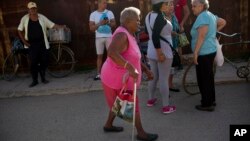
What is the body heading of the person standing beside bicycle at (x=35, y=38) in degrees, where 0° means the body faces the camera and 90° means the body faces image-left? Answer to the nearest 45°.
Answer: approximately 0°

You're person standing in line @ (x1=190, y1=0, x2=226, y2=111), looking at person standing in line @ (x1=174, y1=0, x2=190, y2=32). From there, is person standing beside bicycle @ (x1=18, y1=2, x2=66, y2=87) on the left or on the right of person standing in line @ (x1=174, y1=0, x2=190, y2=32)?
left

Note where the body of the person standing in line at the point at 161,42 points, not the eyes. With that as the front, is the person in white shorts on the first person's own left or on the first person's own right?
on the first person's own left

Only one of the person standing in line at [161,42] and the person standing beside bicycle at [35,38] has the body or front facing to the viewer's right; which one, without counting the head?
the person standing in line at [161,42]

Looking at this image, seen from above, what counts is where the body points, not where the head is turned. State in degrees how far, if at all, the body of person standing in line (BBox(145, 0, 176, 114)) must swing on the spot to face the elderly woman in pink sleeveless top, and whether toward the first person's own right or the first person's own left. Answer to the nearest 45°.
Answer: approximately 135° to the first person's own right

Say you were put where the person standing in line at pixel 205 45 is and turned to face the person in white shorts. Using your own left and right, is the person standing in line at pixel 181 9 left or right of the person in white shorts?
right

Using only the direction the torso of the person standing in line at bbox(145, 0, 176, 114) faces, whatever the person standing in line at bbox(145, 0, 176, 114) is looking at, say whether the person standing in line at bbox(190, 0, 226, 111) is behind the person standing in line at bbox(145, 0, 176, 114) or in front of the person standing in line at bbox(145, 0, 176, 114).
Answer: in front
